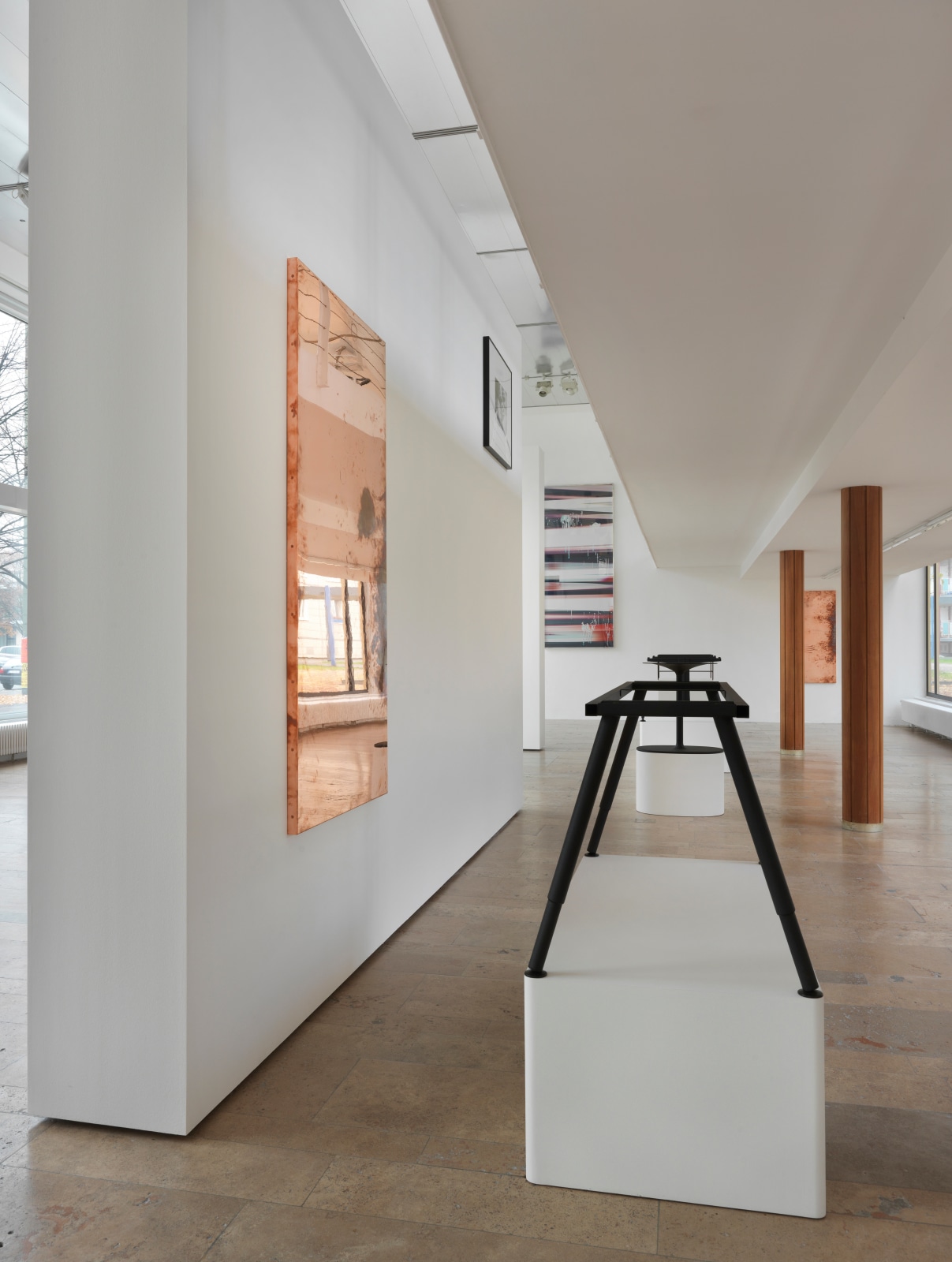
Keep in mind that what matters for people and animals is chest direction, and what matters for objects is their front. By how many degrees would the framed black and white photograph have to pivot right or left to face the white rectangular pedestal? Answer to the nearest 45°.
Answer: approximately 90° to its right

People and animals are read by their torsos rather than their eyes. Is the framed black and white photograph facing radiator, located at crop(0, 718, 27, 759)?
no

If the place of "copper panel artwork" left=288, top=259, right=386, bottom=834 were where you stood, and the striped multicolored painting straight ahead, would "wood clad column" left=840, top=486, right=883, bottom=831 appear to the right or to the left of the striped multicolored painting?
right

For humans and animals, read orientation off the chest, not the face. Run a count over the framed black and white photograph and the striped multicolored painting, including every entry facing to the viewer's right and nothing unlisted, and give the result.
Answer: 1

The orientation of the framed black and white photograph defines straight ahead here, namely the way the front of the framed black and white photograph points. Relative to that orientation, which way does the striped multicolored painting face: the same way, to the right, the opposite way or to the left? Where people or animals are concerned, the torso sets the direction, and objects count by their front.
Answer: to the right

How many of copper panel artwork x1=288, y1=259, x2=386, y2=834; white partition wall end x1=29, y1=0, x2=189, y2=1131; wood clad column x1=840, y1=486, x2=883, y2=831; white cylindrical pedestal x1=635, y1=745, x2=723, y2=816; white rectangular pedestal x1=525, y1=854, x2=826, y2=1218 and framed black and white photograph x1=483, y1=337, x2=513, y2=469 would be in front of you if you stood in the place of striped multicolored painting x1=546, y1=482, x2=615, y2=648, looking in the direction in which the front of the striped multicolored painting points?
6

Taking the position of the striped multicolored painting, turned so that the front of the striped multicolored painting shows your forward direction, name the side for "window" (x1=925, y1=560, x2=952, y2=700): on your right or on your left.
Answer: on your left

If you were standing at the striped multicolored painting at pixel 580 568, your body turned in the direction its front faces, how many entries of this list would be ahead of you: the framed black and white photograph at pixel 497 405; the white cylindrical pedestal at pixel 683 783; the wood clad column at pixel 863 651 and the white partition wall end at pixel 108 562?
4

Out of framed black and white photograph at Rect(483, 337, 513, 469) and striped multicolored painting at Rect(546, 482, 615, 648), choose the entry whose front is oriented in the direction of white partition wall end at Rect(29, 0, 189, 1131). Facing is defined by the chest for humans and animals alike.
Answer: the striped multicolored painting

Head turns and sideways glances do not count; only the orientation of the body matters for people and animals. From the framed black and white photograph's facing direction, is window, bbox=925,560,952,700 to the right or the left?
on its left

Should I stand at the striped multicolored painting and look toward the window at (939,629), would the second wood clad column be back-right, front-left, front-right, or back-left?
front-right

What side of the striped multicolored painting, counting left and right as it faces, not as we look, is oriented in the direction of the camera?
front

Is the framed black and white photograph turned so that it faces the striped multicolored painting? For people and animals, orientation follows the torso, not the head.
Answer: no

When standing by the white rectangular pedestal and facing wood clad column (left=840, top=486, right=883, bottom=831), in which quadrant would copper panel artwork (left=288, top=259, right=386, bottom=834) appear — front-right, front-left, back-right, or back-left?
front-left

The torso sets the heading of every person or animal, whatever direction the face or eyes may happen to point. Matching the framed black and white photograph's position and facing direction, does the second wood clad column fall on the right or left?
on its left

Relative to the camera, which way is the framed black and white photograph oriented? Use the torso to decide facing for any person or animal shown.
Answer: to the viewer's right

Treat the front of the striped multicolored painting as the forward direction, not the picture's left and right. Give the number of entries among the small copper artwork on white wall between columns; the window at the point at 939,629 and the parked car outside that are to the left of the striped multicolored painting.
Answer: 2

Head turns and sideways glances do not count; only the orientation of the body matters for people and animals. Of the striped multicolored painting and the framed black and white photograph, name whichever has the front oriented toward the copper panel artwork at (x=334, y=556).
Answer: the striped multicolored painting
